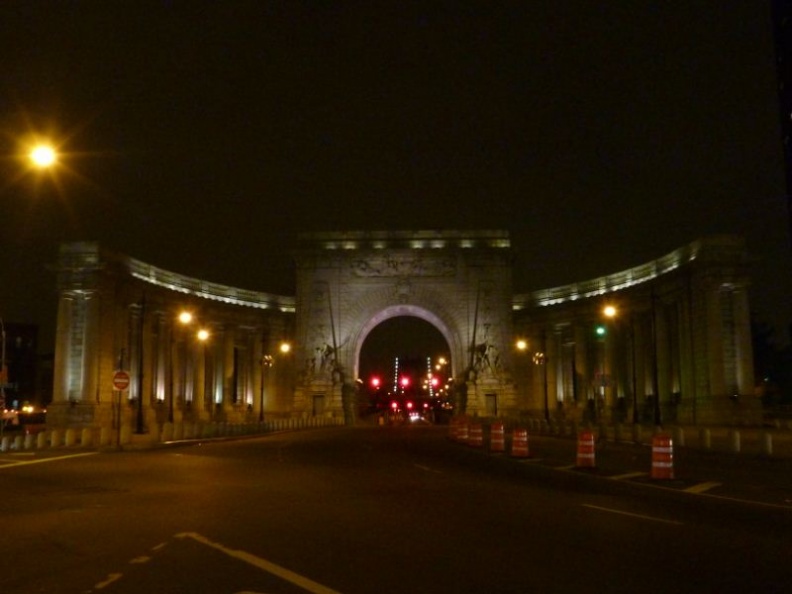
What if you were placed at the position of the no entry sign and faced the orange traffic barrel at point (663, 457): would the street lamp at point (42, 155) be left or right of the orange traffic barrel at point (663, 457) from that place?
right

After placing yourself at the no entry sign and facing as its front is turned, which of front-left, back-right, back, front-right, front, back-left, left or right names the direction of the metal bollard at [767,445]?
front-left

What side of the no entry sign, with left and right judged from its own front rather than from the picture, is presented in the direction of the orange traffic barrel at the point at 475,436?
left

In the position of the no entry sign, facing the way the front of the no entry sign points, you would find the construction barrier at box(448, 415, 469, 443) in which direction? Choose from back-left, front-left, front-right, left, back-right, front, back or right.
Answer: left

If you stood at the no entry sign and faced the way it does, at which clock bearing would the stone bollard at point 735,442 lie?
The stone bollard is roughly at 10 o'clock from the no entry sign.

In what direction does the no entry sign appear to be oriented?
toward the camera

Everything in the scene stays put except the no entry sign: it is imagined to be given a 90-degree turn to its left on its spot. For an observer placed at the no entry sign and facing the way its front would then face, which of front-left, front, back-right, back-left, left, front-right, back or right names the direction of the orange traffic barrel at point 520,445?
front-right

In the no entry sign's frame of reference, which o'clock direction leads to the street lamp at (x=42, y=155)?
The street lamp is roughly at 12 o'clock from the no entry sign.

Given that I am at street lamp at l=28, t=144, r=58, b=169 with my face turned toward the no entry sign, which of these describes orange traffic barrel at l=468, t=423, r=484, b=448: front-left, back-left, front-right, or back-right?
front-right

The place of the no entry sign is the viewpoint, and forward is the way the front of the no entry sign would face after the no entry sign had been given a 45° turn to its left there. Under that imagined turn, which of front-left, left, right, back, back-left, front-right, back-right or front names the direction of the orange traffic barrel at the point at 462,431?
front-left

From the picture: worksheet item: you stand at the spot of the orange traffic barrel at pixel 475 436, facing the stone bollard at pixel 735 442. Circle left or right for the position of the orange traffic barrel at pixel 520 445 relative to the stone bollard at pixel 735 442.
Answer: right

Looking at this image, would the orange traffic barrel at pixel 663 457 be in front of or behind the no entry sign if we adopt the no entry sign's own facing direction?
in front

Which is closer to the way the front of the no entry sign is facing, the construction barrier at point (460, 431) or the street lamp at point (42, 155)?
the street lamp

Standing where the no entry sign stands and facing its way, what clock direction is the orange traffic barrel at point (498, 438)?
The orange traffic barrel is roughly at 10 o'clock from the no entry sign.
